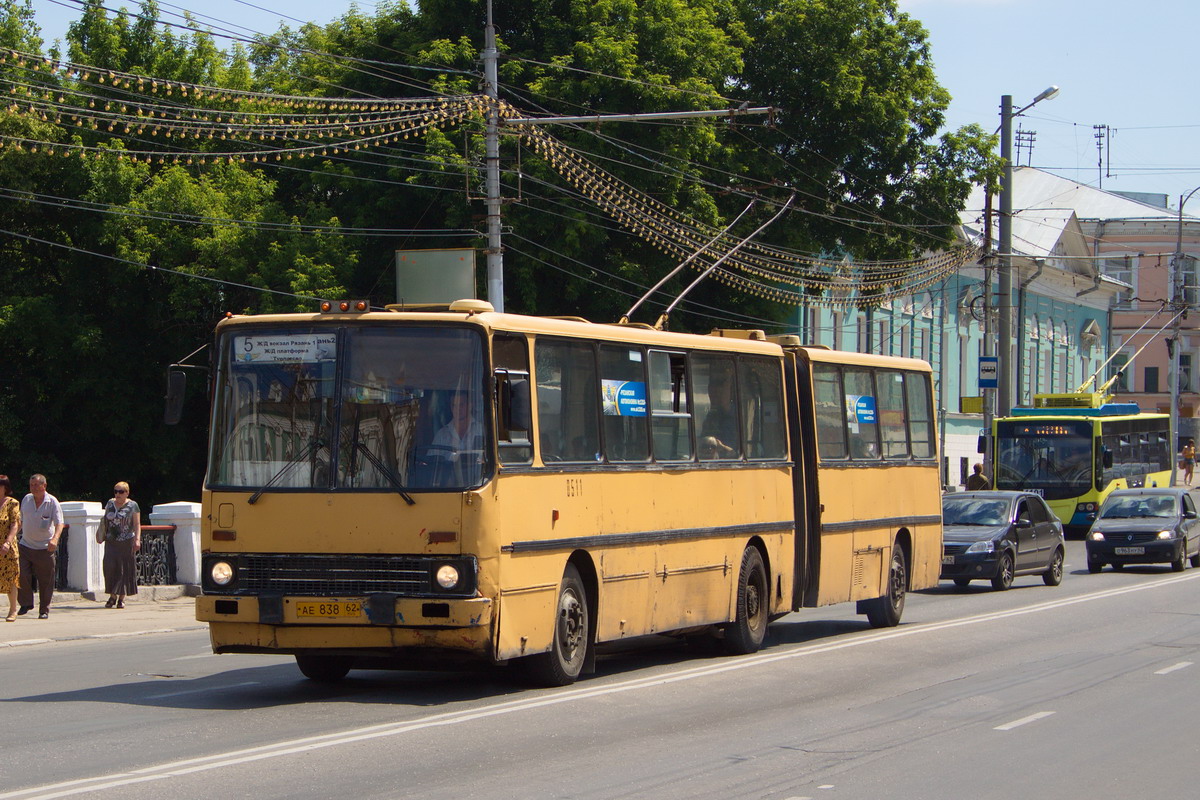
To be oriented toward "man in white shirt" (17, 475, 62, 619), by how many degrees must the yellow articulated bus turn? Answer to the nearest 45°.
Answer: approximately 90° to its right

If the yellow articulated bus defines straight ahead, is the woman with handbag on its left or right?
on its right

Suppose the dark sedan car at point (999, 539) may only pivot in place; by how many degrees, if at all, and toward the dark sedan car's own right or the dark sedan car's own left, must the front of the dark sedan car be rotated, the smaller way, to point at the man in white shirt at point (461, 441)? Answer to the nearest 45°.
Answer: approximately 45° to the dark sedan car's own left

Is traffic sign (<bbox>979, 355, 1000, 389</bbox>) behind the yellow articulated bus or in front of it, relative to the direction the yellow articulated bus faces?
behind

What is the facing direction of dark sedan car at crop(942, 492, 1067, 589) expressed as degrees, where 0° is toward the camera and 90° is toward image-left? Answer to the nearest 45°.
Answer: approximately 45°

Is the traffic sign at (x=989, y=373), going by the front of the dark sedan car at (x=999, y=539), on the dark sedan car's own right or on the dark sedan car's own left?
on the dark sedan car's own right

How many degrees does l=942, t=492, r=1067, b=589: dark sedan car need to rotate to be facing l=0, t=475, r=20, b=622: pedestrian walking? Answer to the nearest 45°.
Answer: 0° — it already faces them

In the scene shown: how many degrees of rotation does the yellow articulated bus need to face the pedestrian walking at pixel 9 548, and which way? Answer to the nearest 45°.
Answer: approximately 90° to its right
